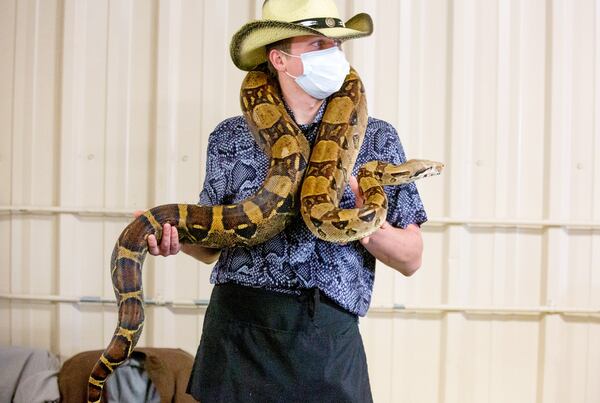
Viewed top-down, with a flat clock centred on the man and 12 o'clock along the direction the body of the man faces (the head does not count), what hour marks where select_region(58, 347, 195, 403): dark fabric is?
The dark fabric is roughly at 5 o'clock from the man.

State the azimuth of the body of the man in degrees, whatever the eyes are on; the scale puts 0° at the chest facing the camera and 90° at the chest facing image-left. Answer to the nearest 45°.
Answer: approximately 0°
